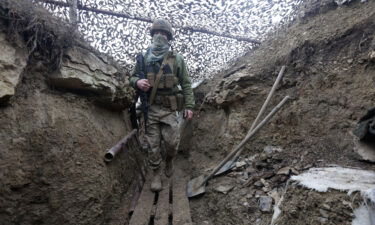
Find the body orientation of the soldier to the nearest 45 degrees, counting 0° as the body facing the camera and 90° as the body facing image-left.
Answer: approximately 0°

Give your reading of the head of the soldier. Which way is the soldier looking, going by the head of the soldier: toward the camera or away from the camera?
toward the camera
